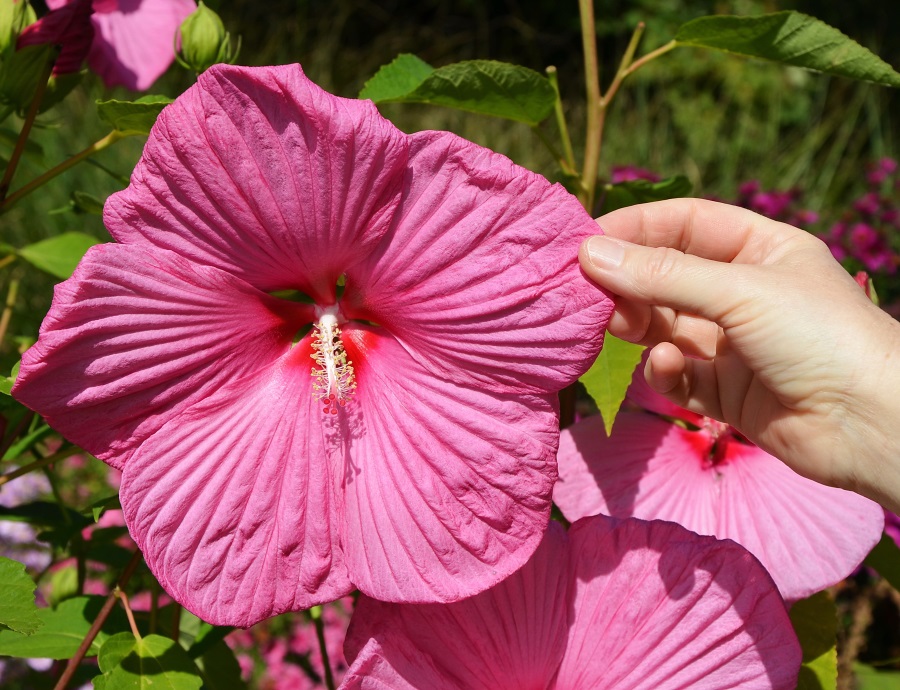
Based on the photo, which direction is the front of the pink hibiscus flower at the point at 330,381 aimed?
toward the camera

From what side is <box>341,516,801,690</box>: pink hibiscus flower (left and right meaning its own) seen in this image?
front

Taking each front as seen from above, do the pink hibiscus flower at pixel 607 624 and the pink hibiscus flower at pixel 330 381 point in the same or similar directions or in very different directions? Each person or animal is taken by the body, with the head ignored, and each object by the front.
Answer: same or similar directions

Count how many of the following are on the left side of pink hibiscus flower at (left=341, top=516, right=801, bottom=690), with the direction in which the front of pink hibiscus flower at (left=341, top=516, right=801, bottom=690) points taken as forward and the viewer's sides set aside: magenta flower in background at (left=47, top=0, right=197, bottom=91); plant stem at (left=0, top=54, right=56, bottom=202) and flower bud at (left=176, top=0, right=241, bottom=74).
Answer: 0

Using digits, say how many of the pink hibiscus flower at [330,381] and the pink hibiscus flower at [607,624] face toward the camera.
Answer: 2
